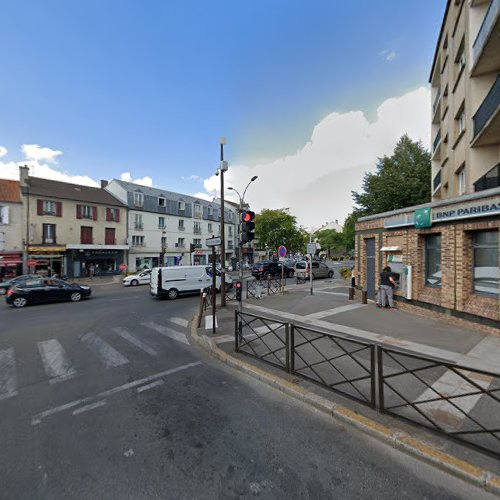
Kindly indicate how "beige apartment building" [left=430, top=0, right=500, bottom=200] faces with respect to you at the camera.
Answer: facing the viewer and to the left of the viewer

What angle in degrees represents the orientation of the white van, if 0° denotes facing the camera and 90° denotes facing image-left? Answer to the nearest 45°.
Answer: approximately 225°

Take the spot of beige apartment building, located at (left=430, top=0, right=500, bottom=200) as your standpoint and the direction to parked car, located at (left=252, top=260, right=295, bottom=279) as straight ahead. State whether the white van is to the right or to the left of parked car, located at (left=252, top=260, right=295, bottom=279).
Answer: left

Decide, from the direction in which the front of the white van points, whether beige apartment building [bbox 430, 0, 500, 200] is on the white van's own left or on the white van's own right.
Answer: on the white van's own right

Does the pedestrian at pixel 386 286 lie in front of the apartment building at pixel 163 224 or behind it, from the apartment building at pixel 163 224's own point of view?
in front

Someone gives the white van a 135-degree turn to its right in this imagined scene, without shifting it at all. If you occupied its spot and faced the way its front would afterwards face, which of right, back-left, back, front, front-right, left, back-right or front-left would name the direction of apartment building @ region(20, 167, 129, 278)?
back-right

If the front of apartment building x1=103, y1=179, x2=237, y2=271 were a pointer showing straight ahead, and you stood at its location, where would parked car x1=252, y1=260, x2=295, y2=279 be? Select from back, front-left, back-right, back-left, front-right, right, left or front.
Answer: front

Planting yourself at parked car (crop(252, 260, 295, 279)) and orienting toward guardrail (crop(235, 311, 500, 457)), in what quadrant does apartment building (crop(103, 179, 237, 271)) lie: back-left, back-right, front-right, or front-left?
back-right

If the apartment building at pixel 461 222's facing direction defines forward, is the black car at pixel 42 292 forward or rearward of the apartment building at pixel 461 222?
forward
